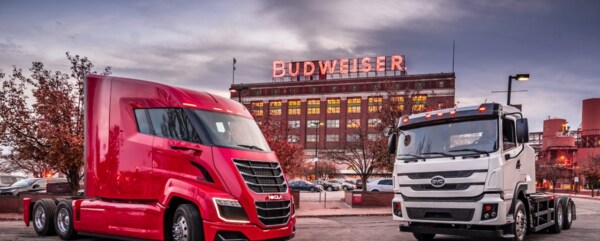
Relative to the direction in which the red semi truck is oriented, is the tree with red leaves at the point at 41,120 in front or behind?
behind

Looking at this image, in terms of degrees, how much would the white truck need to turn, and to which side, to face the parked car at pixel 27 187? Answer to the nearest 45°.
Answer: approximately 90° to its right

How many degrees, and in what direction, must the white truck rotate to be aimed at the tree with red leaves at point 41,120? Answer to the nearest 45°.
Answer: approximately 45° to its right

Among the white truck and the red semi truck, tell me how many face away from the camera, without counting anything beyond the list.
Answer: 0

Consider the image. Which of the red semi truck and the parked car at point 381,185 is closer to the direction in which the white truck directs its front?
the red semi truck

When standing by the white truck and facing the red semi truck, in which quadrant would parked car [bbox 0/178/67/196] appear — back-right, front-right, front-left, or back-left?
front-right

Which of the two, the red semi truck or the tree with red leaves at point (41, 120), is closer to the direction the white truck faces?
the red semi truck

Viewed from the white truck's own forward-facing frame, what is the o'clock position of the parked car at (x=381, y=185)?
The parked car is roughly at 4 o'clock from the white truck.

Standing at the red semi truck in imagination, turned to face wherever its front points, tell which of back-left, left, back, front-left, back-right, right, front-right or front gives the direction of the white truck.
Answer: front-left

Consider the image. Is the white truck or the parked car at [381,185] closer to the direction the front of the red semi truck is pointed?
the white truck

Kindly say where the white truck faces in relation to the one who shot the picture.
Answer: facing the viewer and to the left of the viewer

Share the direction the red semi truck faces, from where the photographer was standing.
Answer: facing the viewer and to the right of the viewer

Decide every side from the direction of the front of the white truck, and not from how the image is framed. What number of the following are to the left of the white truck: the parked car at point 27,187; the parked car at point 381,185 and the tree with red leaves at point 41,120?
0
